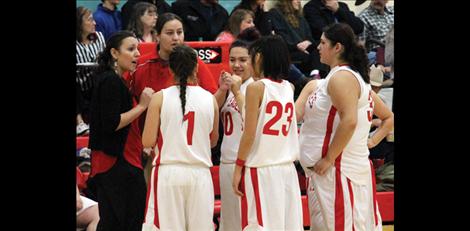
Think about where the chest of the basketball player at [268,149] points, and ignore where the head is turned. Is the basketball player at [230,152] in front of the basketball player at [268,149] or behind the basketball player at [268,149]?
in front

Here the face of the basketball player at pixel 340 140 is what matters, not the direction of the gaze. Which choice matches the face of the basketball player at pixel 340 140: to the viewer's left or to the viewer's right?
to the viewer's left

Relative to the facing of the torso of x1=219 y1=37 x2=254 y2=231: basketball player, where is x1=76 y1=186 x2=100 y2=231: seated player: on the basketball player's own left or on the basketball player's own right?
on the basketball player's own right

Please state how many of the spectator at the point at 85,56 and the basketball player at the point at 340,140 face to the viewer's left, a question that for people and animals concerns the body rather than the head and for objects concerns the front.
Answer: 1

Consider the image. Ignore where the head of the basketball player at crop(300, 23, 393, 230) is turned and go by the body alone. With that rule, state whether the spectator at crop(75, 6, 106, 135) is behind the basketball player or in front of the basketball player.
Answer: in front

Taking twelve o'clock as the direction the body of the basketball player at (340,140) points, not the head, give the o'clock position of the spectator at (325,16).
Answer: The spectator is roughly at 3 o'clock from the basketball player.

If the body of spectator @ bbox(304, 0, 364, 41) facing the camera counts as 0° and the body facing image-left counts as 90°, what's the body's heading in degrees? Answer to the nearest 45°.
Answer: approximately 0°

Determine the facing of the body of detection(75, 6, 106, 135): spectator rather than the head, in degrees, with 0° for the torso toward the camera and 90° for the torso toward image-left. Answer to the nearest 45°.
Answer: approximately 315°

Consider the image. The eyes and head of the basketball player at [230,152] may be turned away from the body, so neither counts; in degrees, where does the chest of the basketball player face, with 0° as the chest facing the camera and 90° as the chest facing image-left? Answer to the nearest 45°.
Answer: approximately 45°
